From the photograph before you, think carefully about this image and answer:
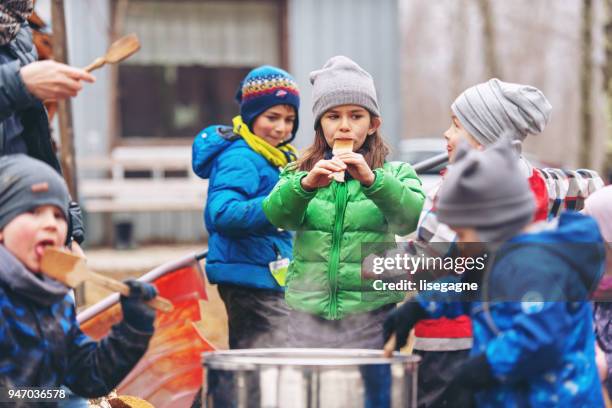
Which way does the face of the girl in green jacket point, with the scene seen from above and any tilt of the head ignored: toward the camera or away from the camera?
toward the camera

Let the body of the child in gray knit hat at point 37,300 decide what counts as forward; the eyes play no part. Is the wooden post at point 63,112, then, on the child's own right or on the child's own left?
on the child's own left

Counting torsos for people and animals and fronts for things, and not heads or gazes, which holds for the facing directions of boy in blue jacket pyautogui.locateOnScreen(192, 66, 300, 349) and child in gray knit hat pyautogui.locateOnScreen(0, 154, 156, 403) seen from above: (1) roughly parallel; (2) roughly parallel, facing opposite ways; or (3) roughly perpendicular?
roughly parallel

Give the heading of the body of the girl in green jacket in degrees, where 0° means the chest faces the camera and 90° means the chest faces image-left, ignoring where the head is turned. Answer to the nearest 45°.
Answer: approximately 0°

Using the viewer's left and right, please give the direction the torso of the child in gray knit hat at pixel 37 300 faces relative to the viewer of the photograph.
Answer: facing the viewer and to the right of the viewer

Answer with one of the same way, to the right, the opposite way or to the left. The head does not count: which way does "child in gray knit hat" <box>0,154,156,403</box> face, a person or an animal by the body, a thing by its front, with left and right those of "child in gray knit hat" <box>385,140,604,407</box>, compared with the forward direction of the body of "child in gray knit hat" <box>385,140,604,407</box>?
the opposite way

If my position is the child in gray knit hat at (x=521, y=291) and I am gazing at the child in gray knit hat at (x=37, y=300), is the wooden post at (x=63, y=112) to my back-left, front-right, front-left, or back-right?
front-right

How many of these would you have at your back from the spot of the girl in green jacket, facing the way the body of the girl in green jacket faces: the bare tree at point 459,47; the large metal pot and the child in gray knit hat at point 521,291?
1

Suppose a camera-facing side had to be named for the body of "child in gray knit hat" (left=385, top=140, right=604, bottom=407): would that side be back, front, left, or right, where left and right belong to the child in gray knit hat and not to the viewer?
left

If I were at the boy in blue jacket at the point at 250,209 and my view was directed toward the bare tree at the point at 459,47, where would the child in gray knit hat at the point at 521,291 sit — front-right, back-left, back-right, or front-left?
back-right

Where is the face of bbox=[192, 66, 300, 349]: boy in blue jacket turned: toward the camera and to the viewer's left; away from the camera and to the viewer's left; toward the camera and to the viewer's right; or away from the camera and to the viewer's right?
toward the camera and to the viewer's right

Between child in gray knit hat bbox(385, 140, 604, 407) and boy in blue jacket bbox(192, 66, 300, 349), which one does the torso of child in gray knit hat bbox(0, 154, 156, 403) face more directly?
the child in gray knit hat

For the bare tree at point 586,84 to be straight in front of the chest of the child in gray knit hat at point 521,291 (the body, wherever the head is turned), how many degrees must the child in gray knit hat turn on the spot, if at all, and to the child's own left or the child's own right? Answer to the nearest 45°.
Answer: approximately 90° to the child's own right
